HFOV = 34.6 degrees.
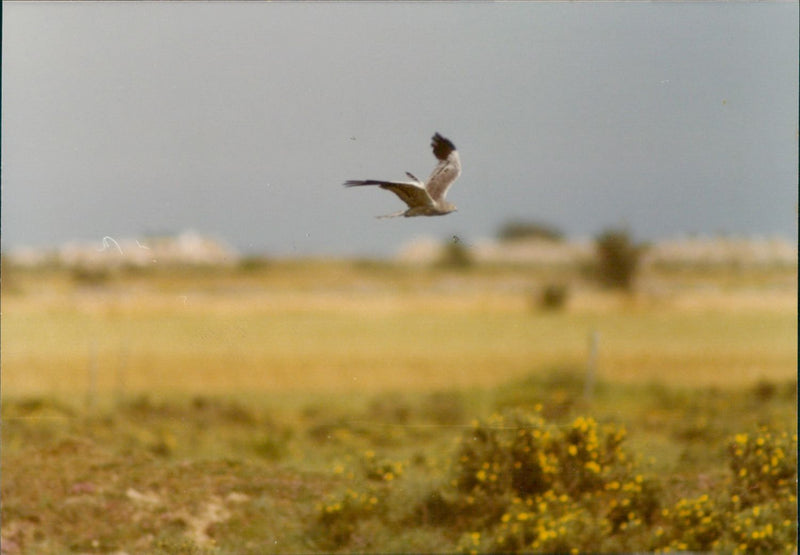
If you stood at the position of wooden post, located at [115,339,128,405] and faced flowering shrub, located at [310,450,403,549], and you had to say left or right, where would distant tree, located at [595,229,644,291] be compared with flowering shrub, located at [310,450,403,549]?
left

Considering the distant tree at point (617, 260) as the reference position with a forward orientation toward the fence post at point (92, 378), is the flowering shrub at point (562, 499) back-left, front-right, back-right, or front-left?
front-left

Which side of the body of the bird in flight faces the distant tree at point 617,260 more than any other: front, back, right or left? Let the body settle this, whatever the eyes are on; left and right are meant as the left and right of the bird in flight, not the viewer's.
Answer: left

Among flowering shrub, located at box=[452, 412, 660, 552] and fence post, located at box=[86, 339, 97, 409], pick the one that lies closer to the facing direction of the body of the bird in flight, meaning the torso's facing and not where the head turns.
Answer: the flowering shrub

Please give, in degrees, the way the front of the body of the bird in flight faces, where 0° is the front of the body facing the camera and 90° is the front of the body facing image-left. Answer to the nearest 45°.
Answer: approximately 270°

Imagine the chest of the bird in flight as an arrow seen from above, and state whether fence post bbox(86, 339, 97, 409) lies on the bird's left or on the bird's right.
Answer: on the bird's left
